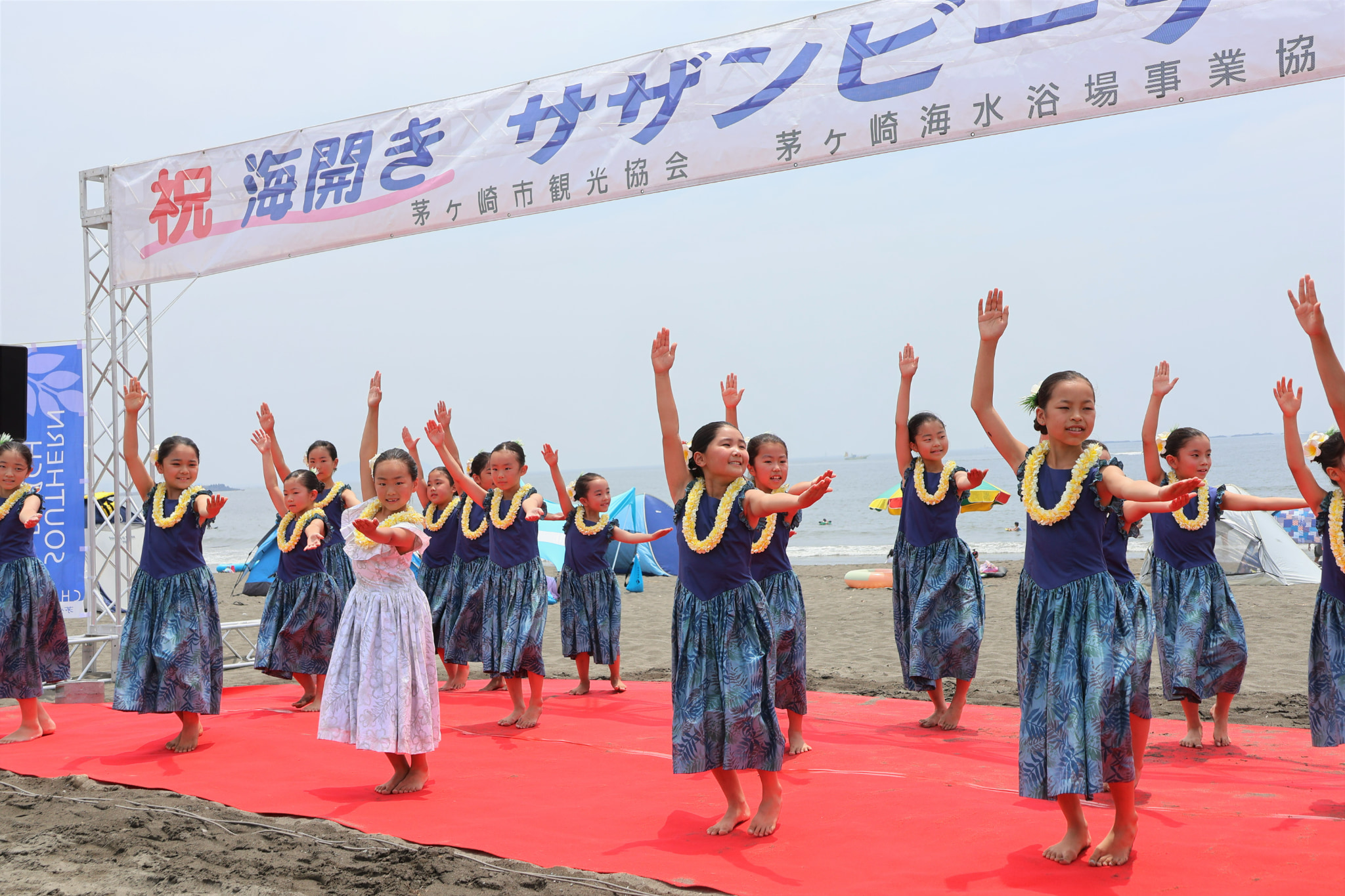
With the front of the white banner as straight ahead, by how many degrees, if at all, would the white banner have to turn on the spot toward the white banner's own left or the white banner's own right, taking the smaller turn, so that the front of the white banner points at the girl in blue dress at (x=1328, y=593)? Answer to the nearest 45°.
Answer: approximately 90° to the white banner's own left

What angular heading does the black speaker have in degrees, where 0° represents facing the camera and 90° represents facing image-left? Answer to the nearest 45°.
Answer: approximately 0°

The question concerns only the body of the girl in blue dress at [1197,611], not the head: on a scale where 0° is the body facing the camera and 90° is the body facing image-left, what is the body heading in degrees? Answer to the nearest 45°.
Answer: approximately 0°

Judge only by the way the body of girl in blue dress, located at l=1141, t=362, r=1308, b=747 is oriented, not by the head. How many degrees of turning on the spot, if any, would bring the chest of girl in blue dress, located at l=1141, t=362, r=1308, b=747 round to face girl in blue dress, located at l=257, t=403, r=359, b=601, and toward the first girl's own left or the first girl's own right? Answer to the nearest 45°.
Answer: approximately 90° to the first girl's own right

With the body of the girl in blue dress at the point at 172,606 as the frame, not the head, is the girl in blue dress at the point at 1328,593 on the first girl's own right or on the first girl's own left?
on the first girl's own left

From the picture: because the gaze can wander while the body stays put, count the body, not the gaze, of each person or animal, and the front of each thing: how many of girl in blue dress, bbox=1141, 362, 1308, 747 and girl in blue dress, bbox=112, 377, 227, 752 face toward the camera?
2

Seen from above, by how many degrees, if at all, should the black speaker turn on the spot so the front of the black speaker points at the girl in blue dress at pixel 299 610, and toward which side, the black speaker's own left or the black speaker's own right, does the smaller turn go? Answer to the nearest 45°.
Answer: approximately 45° to the black speaker's own left

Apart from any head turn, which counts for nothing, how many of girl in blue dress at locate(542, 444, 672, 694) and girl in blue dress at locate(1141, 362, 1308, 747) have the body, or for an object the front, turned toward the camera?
2
